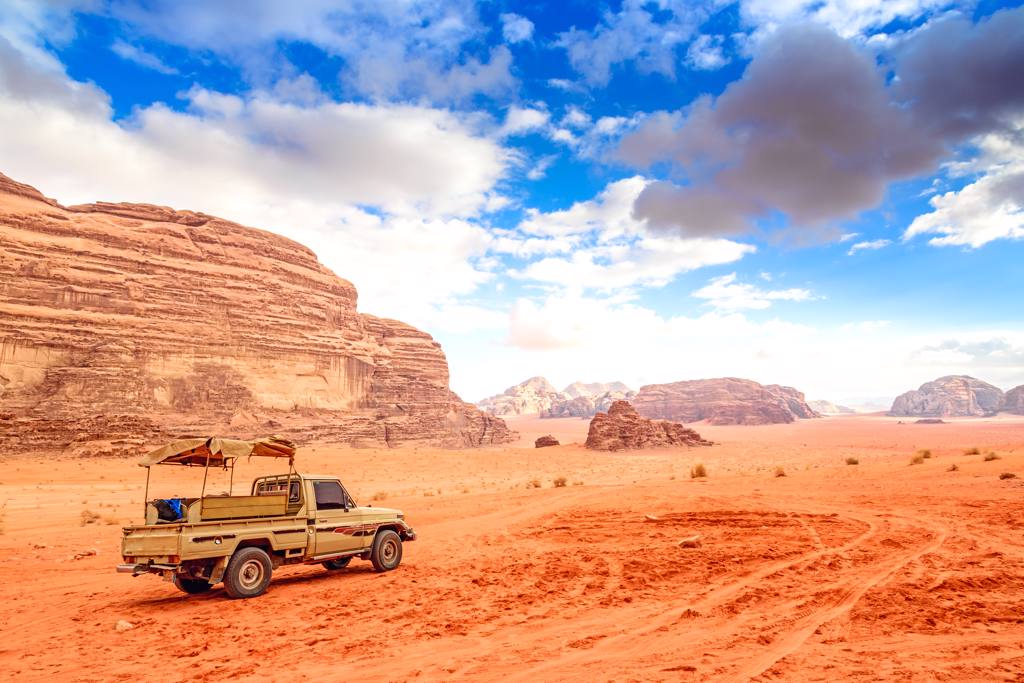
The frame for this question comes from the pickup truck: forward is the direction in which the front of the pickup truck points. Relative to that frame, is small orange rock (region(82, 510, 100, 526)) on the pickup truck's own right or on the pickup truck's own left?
on the pickup truck's own left

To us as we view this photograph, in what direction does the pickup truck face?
facing away from the viewer and to the right of the viewer
